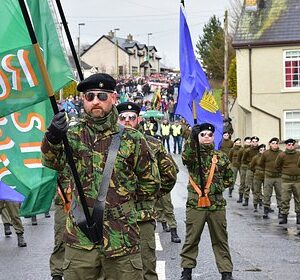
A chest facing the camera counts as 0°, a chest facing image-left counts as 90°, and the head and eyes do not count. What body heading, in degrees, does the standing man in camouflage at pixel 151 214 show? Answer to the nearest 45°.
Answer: approximately 0°

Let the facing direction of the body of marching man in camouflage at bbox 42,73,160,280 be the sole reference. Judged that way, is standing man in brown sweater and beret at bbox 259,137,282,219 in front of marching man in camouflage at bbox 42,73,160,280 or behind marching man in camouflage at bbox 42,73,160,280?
behind

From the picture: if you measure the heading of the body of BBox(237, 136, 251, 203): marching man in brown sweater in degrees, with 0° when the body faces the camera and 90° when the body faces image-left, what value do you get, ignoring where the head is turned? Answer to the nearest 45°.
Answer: approximately 0°

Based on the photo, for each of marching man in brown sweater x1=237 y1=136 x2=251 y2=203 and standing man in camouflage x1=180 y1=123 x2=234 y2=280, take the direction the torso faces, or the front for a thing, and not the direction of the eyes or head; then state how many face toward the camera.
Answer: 2

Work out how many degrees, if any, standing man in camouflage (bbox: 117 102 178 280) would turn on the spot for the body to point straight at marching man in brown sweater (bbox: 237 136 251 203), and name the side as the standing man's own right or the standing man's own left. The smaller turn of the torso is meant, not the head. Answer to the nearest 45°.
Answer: approximately 180°
